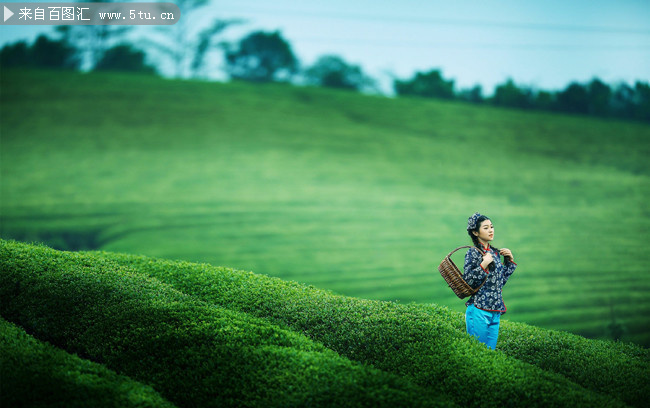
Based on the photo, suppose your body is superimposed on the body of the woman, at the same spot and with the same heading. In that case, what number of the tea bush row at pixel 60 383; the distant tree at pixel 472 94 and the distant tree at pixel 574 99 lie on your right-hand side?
1

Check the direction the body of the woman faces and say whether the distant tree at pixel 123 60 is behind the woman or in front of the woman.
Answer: behind

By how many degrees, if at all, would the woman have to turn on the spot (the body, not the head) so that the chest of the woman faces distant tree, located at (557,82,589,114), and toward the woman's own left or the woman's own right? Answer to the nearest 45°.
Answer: approximately 135° to the woman's own left

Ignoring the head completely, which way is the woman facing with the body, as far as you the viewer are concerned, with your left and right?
facing the viewer and to the right of the viewer

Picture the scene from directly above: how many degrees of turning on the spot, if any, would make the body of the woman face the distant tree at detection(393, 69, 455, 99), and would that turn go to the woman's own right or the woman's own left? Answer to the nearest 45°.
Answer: approximately 135° to the woman's own left

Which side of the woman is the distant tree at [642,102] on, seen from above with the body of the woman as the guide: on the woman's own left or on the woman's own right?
on the woman's own left

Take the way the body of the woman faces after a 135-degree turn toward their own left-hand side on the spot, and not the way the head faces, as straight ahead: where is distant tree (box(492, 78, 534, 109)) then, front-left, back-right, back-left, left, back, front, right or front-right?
front

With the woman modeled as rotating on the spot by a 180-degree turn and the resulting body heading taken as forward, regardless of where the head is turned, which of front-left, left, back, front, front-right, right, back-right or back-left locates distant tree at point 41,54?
front

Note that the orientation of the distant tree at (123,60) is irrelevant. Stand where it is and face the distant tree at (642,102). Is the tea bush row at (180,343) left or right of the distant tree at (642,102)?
right

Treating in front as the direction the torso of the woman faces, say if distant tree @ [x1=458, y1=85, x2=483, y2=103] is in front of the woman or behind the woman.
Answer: behind
